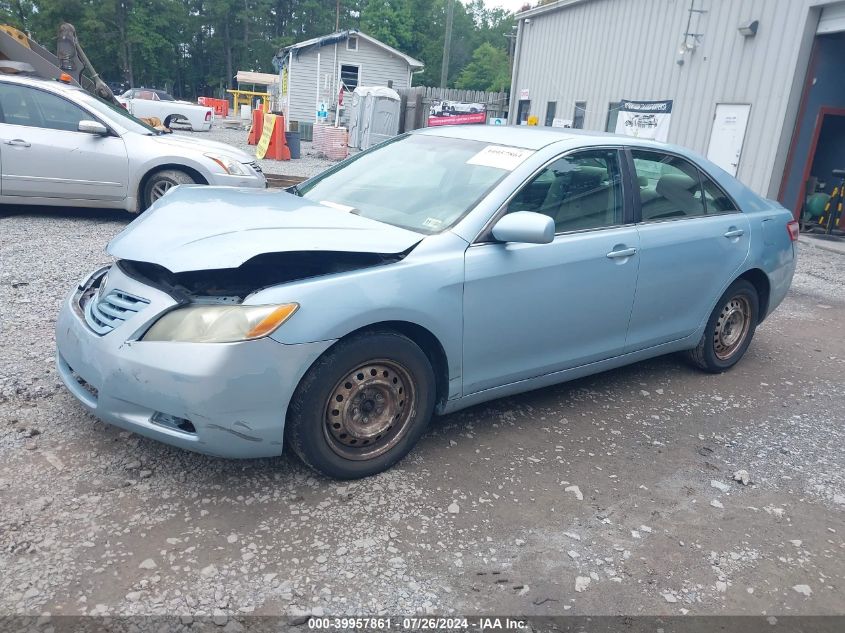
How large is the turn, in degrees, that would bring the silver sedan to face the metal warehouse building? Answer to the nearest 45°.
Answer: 0° — it already faces it

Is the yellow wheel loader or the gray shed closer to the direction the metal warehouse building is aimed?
the yellow wheel loader

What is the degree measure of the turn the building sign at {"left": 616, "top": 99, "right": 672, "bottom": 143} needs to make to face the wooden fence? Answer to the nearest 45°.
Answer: approximately 90° to its right

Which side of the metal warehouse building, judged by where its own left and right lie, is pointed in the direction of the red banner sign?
right

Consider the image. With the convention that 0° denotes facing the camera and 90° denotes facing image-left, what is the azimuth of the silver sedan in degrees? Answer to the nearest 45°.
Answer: approximately 270°

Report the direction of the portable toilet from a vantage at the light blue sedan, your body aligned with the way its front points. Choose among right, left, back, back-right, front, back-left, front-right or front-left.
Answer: back-right

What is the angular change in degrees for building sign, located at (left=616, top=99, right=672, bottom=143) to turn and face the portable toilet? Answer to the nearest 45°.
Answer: approximately 90° to its right

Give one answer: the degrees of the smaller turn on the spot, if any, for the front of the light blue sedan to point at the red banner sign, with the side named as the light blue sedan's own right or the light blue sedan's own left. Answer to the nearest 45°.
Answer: approximately 135° to the light blue sedan's own right

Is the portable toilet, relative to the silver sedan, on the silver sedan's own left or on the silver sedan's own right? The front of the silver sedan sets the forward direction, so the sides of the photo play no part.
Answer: on the silver sedan's own left
